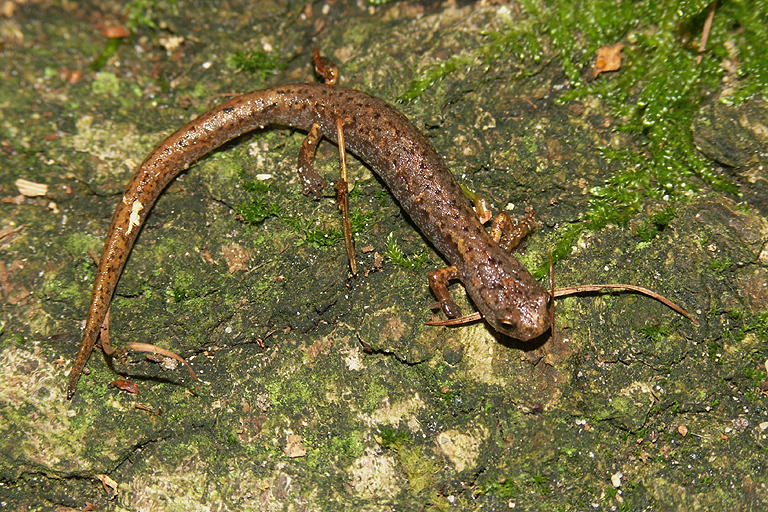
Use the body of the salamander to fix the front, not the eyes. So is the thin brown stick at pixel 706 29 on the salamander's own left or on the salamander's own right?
on the salamander's own left

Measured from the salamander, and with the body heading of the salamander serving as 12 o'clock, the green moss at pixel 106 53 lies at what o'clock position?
The green moss is roughly at 6 o'clock from the salamander.

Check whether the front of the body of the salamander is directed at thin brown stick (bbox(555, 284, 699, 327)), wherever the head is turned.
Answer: yes

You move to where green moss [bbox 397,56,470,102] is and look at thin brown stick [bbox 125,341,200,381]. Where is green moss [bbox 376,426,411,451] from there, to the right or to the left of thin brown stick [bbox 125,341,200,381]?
left

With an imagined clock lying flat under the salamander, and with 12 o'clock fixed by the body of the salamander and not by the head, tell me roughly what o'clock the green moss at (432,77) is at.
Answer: The green moss is roughly at 9 o'clock from the salamander.

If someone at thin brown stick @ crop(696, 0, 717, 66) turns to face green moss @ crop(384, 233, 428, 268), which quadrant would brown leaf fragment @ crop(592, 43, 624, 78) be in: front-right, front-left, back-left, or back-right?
front-right

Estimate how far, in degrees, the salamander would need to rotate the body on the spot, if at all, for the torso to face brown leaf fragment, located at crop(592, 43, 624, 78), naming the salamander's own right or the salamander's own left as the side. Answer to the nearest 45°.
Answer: approximately 45° to the salamander's own left

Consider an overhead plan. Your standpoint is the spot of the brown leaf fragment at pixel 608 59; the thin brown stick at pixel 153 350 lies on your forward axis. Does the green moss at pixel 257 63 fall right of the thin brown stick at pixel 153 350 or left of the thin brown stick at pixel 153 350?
right

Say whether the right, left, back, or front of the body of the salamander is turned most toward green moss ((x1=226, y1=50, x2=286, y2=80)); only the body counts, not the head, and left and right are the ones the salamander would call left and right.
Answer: back

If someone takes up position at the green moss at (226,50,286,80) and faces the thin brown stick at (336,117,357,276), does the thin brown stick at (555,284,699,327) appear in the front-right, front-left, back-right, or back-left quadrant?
front-left

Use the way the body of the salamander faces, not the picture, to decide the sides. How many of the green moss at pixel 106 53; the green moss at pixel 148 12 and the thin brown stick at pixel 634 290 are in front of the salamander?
1

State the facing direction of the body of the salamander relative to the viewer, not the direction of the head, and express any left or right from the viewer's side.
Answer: facing the viewer and to the right of the viewer

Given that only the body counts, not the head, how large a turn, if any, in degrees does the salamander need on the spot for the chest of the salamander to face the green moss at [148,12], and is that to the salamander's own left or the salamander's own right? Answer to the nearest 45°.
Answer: approximately 180°

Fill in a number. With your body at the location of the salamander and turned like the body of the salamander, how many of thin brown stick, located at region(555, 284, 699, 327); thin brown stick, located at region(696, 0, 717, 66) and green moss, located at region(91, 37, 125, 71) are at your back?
1
